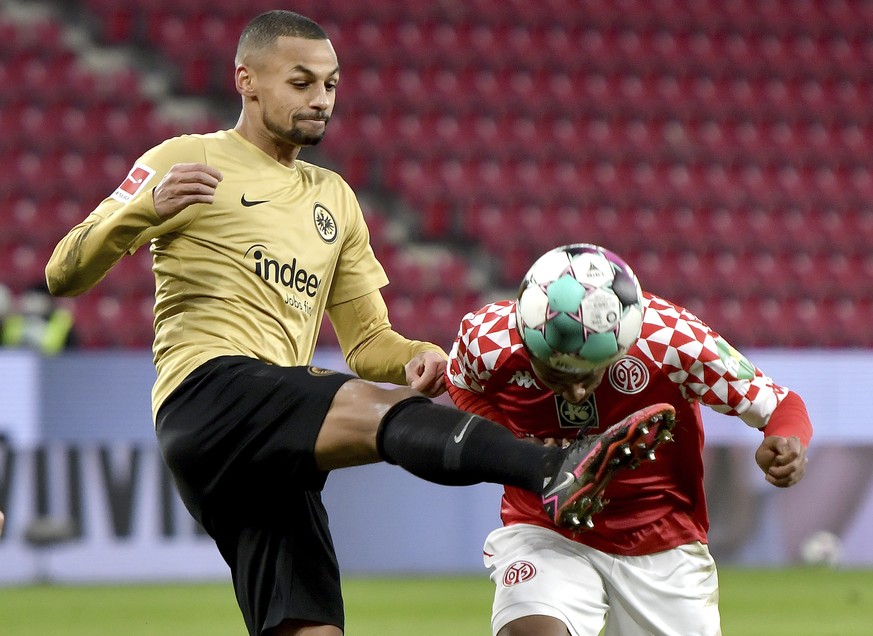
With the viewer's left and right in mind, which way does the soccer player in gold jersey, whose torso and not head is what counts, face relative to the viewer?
facing the viewer and to the right of the viewer

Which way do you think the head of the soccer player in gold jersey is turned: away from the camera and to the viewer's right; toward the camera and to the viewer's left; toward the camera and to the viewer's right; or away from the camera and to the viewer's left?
toward the camera and to the viewer's right

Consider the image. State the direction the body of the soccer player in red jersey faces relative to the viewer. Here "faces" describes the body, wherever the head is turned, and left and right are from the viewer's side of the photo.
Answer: facing the viewer

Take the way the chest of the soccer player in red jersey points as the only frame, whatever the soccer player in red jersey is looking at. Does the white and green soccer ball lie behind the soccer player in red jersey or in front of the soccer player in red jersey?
in front

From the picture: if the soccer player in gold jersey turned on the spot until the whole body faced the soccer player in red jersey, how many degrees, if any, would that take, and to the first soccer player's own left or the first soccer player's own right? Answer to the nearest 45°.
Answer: approximately 45° to the first soccer player's own left

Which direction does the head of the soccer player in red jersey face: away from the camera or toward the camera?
toward the camera

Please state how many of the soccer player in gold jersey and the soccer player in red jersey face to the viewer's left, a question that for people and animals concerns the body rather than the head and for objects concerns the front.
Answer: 0

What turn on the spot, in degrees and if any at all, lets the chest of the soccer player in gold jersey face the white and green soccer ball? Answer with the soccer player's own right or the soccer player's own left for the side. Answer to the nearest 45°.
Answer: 0° — they already face it
